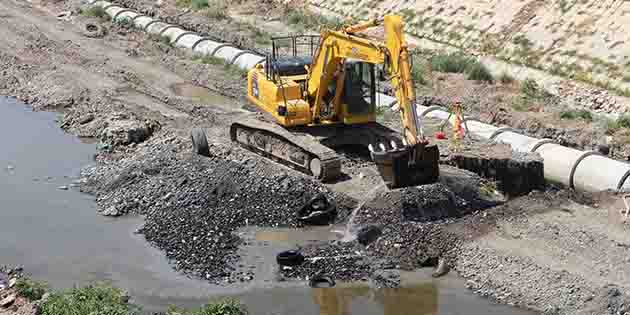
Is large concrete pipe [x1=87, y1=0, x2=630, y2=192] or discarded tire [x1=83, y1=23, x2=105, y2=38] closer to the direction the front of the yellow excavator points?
the large concrete pipe

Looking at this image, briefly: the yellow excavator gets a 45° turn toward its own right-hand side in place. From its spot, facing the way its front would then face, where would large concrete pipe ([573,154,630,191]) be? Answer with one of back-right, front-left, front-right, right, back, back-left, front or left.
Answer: left

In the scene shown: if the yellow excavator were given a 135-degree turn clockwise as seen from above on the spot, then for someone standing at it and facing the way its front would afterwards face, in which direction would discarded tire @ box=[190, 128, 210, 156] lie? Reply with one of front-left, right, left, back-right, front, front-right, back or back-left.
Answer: front

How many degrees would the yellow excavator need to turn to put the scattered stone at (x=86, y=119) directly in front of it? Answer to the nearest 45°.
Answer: approximately 180°

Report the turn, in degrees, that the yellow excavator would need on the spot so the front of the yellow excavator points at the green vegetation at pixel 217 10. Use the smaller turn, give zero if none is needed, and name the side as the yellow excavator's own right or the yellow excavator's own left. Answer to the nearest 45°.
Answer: approximately 135° to the yellow excavator's own left

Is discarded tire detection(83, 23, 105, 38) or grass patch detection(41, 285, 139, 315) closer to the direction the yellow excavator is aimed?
the grass patch

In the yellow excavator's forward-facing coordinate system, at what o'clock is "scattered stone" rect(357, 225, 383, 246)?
The scattered stone is roughly at 1 o'clock from the yellow excavator.
